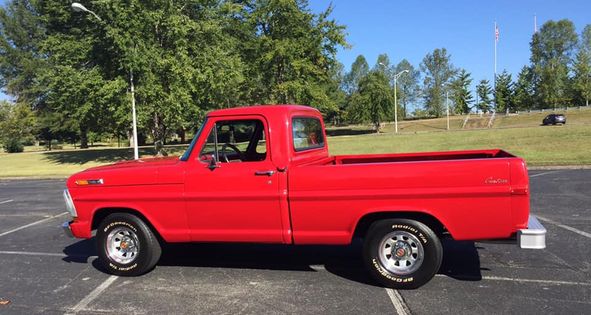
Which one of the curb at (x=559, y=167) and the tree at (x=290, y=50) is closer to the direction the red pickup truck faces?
the tree

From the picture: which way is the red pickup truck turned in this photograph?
to the viewer's left

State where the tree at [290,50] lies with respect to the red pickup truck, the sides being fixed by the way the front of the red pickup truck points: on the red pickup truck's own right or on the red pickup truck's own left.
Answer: on the red pickup truck's own right

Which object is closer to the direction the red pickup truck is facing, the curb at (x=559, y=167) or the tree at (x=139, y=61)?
the tree

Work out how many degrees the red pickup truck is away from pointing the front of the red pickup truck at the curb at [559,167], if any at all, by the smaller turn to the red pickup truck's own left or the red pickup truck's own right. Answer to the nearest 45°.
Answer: approximately 135° to the red pickup truck's own right

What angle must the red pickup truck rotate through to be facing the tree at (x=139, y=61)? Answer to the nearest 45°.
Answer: approximately 90° to its right
